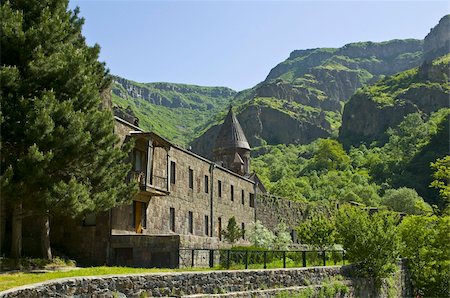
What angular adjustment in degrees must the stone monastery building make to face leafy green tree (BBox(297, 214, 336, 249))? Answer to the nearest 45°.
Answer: approximately 45° to its left

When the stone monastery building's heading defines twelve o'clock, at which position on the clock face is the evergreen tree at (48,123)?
The evergreen tree is roughly at 2 o'clock from the stone monastery building.

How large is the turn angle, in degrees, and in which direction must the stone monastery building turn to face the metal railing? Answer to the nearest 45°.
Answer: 0° — it already faces it

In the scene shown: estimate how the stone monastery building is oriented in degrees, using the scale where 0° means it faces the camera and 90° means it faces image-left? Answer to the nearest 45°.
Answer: approximately 315°

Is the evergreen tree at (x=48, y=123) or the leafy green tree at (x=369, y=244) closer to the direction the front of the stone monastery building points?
the leafy green tree
